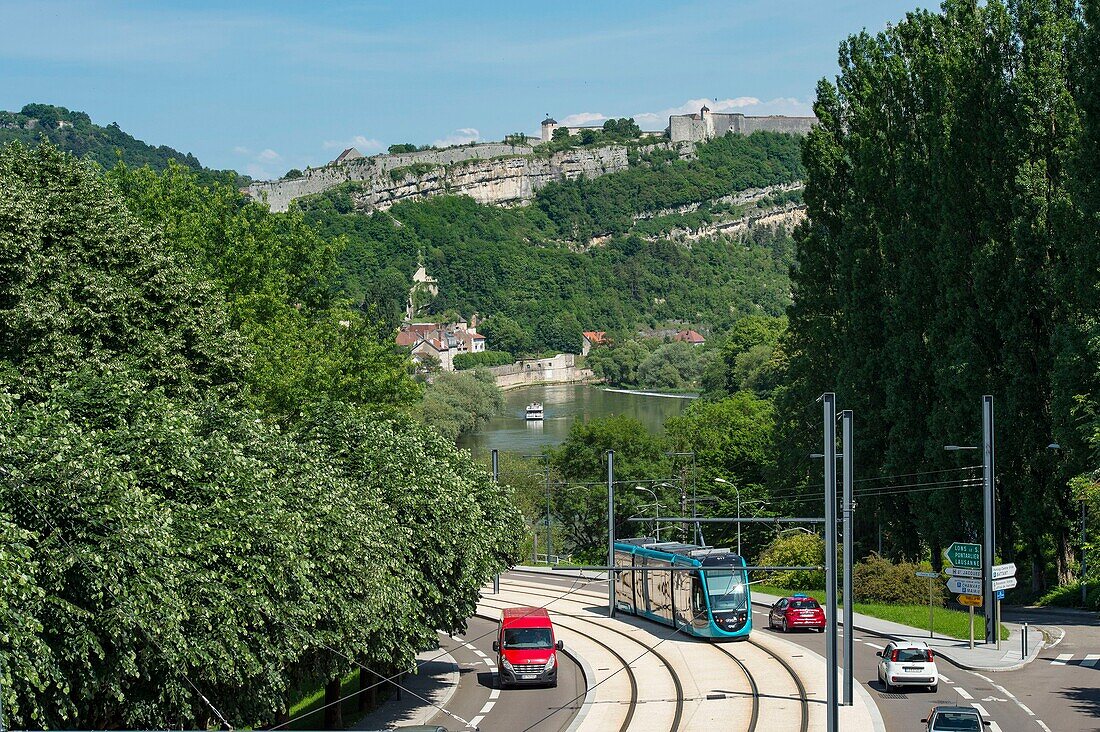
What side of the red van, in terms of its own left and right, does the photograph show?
front

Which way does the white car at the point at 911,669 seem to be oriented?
away from the camera

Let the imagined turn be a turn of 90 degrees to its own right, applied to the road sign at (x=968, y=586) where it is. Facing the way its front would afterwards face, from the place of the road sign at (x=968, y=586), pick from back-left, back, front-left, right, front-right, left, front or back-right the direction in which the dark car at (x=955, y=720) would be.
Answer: left

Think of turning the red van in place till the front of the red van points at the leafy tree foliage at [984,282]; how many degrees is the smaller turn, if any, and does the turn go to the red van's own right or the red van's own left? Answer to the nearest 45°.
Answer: approximately 135° to the red van's own left

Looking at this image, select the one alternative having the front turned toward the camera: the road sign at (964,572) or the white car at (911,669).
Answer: the road sign

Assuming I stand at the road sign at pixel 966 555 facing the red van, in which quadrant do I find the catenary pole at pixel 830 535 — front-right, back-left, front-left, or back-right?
front-left

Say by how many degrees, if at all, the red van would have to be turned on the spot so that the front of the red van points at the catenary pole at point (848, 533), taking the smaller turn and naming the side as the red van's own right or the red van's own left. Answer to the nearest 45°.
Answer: approximately 45° to the red van's own left

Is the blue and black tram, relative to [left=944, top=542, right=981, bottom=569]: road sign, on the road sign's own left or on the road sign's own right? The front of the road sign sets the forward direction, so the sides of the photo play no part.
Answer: on the road sign's own right

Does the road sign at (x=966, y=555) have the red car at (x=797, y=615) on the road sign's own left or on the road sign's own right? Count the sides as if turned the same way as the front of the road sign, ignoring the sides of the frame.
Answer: on the road sign's own right

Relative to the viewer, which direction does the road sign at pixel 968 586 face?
toward the camera

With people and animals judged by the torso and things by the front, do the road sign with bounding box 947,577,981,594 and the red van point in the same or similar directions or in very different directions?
same or similar directions

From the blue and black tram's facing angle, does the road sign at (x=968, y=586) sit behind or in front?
in front

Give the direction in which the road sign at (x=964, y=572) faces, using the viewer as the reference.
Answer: facing the viewer

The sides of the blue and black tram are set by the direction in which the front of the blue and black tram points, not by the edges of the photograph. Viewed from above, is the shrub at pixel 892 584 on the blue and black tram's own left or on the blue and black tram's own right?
on the blue and black tram's own left

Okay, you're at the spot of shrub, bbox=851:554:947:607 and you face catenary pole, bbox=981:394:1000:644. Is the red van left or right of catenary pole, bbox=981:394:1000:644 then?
right

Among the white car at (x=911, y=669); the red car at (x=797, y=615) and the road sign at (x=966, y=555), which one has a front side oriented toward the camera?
the road sign
